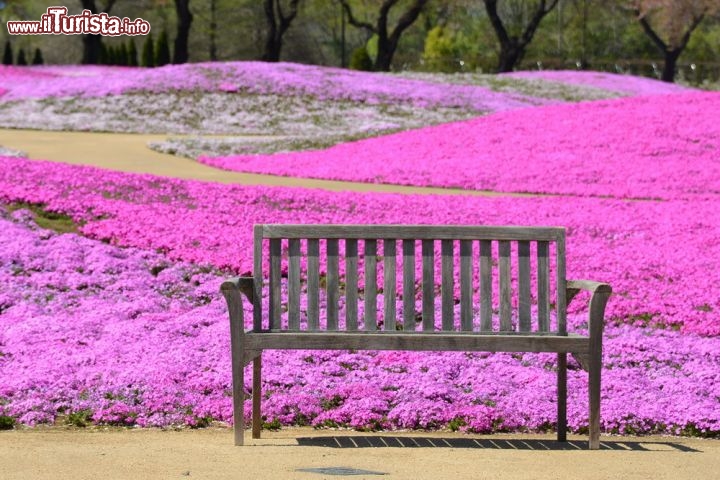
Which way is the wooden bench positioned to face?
toward the camera

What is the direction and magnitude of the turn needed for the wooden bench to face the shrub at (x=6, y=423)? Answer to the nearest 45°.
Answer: approximately 90° to its right
